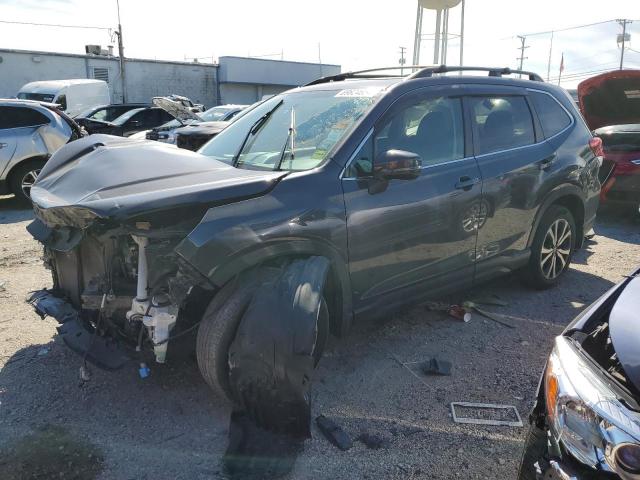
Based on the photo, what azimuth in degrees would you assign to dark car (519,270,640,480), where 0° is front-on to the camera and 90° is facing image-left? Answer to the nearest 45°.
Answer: approximately 45°

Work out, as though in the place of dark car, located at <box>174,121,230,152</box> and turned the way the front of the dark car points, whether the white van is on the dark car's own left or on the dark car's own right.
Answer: on the dark car's own right

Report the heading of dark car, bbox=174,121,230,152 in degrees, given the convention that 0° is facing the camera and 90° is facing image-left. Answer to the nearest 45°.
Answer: approximately 45°
